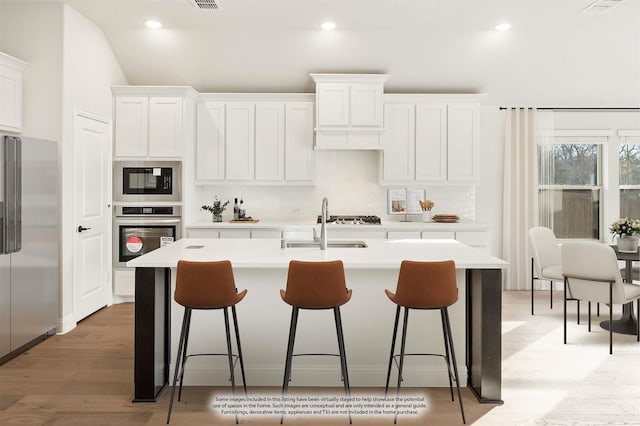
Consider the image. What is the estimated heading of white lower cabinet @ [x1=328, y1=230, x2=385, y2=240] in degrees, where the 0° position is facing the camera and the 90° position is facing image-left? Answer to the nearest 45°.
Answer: approximately 0°

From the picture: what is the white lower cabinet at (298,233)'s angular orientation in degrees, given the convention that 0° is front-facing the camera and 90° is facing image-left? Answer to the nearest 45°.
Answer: approximately 0°

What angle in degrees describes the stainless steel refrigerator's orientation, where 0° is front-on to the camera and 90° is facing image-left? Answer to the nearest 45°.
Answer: approximately 315°

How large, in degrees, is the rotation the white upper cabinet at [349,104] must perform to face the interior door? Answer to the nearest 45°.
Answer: approximately 90° to its right

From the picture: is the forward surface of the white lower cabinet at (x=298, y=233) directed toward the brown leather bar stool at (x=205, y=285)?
yes

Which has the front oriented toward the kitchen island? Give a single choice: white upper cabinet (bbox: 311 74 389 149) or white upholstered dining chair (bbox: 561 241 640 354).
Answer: the white upper cabinet

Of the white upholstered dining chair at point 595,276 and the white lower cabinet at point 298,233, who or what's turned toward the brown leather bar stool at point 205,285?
the white lower cabinet

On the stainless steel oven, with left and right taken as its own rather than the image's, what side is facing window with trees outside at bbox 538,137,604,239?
left

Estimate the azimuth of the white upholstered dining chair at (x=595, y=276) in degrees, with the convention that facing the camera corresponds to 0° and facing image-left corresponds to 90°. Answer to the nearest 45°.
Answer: approximately 225°
